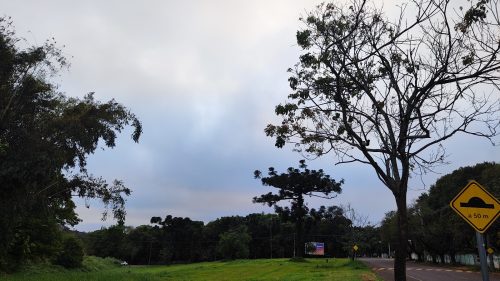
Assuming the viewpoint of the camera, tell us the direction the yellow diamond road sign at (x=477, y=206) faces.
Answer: facing the viewer

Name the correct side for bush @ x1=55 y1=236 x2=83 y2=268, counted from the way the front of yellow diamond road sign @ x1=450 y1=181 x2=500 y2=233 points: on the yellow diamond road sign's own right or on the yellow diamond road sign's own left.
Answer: on the yellow diamond road sign's own right

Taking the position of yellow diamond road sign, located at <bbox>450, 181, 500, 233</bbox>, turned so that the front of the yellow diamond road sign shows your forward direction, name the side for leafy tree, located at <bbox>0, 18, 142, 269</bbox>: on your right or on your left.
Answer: on your right
